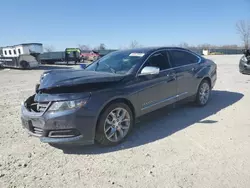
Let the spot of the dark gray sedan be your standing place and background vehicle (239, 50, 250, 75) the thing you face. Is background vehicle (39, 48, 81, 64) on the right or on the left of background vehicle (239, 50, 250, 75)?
left

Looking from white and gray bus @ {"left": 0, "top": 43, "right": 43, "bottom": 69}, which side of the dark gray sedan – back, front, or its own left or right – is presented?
right

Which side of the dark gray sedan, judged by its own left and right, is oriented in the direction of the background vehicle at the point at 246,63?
back

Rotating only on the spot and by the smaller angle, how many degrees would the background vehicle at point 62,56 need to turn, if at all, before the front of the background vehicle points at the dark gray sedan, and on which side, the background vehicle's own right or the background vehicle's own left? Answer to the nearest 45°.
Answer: approximately 90° to the background vehicle's own right

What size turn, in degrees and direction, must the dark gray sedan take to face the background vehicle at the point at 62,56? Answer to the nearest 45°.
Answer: approximately 135° to its right

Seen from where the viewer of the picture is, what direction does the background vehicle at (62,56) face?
facing to the right of the viewer

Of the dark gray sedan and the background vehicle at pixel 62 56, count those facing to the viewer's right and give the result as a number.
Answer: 1

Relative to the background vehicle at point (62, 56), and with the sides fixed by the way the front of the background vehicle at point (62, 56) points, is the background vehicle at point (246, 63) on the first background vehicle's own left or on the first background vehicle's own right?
on the first background vehicle's own right
